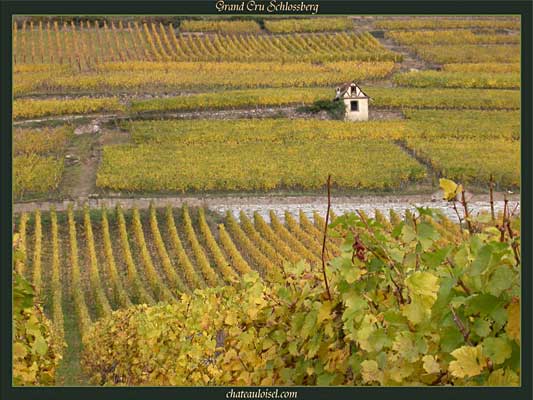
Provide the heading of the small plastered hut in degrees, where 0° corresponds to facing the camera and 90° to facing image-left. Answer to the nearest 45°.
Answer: approximately 0°
